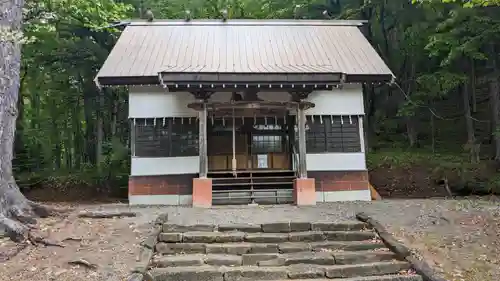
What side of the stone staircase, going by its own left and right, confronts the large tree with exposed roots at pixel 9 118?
right

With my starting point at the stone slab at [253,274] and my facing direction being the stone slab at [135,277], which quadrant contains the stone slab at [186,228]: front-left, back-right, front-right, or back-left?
front-right

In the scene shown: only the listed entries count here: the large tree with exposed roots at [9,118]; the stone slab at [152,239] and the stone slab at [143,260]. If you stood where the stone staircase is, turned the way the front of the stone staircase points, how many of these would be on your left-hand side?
0

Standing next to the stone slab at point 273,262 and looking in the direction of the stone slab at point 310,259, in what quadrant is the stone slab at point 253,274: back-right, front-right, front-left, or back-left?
back-right

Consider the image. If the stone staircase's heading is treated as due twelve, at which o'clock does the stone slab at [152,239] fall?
The stone slab is roughly at 3 o'clock from the stone staircase.

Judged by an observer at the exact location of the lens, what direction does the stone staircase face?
facing the viewer

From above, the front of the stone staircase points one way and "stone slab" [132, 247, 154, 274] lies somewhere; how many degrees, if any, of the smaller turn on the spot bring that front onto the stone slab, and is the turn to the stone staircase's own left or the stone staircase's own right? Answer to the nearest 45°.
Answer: approximately 90° to the stone staircase's own right
